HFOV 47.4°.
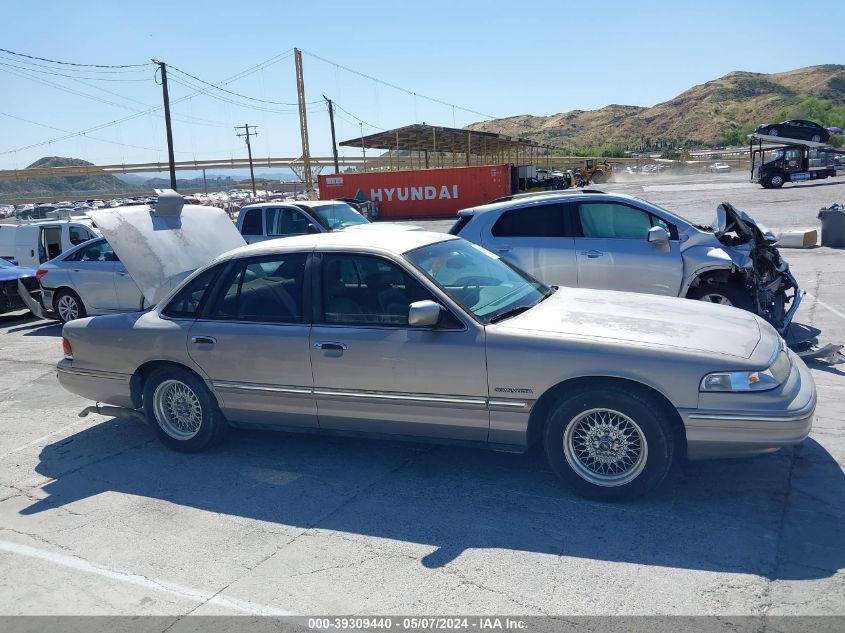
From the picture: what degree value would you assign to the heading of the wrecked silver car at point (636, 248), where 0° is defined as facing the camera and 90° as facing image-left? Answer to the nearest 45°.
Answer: approximately 270°

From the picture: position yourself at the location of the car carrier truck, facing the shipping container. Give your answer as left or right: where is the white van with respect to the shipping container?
left

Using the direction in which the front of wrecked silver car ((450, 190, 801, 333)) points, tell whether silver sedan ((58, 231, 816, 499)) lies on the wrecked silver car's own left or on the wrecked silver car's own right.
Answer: on the wrecked silver car's own right

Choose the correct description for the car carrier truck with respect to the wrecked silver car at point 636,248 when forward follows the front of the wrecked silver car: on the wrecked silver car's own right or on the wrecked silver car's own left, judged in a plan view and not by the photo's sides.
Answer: on the wrecked silver car's own left

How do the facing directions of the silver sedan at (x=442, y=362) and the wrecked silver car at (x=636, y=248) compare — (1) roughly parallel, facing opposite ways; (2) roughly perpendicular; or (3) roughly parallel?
roughly parallel

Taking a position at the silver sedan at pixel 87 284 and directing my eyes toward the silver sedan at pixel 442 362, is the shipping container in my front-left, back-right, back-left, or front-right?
back-left

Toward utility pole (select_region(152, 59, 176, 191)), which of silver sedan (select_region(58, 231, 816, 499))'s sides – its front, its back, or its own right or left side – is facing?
left

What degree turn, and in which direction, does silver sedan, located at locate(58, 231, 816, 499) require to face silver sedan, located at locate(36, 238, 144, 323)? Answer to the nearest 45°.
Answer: approximately 135° to its left

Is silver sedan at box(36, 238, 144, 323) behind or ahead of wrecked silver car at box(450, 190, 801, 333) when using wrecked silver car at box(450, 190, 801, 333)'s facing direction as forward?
behind

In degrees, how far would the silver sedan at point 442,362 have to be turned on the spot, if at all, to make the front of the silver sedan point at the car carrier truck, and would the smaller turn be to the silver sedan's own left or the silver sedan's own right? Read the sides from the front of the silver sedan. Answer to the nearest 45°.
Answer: approximately 45° to the silver sedan's own left

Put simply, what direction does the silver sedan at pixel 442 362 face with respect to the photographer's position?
facing to the right of the viewer

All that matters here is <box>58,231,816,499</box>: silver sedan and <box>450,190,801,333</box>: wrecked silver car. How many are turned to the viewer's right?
2
